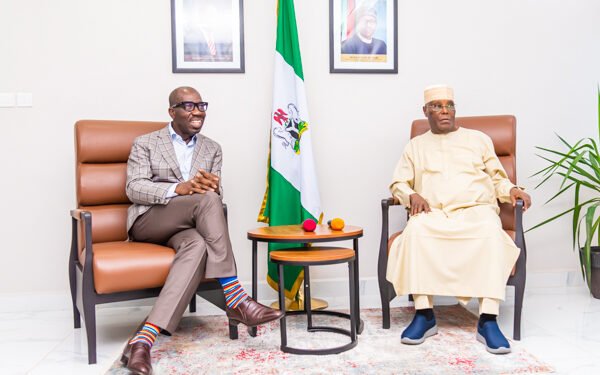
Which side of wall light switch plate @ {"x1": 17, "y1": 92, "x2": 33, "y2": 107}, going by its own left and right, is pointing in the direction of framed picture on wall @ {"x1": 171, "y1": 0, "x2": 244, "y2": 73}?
left

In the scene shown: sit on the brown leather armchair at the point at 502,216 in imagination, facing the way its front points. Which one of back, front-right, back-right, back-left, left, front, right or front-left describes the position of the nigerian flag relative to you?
right

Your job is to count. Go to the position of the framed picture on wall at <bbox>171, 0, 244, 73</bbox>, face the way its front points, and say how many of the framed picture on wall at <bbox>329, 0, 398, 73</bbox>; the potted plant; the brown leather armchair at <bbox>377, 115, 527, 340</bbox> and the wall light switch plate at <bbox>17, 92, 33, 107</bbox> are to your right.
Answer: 1

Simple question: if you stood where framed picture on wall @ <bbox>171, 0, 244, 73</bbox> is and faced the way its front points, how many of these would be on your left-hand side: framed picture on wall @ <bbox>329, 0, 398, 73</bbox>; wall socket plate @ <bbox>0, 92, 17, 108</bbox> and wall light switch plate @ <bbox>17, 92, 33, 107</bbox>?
1

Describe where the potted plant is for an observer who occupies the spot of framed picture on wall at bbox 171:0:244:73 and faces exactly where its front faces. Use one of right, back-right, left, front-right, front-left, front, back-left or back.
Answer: left

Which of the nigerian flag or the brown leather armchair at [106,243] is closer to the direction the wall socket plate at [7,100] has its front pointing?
the brown leather armchair

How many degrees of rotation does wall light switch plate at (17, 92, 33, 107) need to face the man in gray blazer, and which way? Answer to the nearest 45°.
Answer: approximately 45° to its left

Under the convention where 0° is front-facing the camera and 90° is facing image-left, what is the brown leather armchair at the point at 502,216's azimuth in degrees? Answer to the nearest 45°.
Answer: approximately 0°

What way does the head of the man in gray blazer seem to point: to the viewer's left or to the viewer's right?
to the viewer's right
